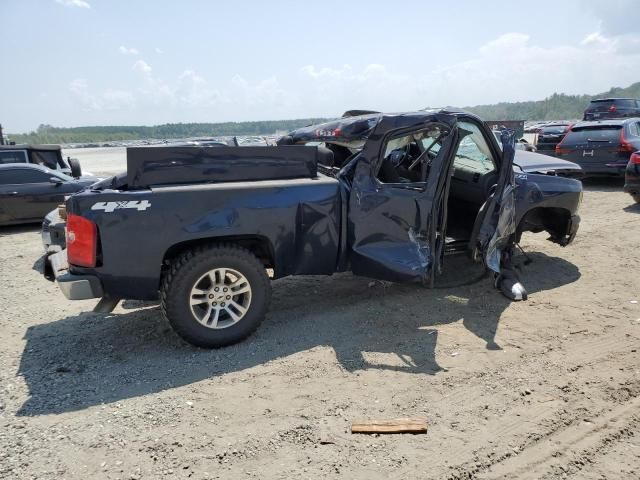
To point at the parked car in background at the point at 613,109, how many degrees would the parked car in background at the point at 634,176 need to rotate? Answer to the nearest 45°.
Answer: approximately 45° to its left

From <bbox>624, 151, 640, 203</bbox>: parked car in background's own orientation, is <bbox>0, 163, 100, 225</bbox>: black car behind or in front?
behind

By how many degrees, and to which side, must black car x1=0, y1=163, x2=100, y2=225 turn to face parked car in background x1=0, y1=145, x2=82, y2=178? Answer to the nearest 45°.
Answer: approximately 90° to its left

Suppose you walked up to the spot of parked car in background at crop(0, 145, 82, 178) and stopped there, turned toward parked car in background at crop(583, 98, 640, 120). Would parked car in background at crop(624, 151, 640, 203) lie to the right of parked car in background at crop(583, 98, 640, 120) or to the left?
right

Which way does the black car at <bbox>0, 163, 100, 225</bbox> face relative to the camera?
to the viewer's right

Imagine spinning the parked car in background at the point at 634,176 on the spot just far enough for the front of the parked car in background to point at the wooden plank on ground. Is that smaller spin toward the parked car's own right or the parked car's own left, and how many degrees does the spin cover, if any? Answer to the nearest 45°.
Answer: approximately 135° to the parked car's own right
